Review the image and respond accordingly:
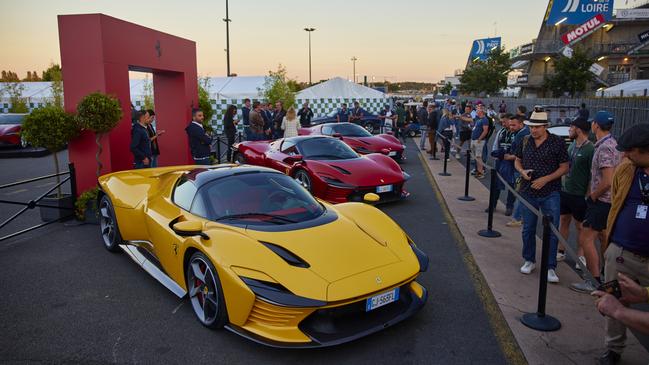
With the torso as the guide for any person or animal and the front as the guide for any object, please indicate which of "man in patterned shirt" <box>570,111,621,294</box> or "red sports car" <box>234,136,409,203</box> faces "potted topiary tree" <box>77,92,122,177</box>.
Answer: the man in patterned shirt

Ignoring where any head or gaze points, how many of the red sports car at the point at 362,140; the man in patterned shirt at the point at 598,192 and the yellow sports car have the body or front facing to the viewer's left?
1

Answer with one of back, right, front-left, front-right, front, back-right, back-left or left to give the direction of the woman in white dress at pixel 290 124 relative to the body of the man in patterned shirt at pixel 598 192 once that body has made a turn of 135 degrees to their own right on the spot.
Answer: left

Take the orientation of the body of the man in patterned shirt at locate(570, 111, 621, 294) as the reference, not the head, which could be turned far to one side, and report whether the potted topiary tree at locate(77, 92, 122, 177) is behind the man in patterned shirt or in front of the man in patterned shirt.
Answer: in front

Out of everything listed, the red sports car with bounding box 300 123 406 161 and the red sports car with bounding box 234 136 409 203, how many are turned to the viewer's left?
0

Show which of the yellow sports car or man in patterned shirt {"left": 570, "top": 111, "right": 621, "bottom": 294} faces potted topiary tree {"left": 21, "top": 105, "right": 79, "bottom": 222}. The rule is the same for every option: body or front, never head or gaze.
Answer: the man in patterned shirt

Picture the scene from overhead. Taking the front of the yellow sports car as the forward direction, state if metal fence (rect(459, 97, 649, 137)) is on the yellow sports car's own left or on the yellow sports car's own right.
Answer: on the yellow sports car's own left

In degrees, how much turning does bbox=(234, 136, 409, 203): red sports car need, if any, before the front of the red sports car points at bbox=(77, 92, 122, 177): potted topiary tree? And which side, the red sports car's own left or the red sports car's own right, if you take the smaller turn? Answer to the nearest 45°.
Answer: approximately 135° to the red sports car's own right

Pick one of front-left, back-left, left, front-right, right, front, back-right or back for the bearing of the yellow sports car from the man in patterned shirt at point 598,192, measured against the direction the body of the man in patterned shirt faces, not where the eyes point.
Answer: front-left

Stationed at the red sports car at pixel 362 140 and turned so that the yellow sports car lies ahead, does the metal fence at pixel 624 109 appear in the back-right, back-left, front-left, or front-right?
back-left

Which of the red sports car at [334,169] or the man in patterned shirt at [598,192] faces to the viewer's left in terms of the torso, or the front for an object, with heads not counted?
the man in patterned shirt

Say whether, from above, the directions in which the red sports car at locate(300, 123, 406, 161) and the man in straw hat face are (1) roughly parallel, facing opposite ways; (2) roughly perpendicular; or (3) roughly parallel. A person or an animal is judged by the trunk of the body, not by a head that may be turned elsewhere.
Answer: roughly perpendicular

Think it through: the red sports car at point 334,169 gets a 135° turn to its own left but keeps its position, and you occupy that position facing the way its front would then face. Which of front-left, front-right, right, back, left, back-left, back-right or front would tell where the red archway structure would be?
left

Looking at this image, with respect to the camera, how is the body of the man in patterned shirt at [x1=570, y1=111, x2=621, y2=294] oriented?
to the viewer's left

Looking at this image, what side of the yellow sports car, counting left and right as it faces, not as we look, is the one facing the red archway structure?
back

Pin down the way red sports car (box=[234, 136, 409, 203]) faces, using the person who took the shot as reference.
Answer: facing the viewer and to the right of the viewer

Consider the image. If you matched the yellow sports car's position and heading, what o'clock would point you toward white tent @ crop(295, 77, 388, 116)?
The white tent is roughly at 8 o'clock from the yellow sports car.

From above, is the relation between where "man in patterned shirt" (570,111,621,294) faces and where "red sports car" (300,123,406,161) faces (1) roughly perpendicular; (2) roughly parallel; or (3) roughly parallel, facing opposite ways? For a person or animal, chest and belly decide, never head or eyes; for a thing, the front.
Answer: roughly parallel, facing opposite ways
